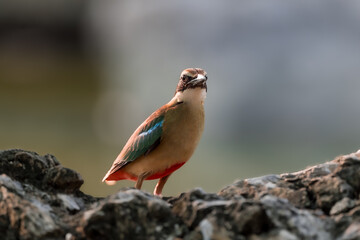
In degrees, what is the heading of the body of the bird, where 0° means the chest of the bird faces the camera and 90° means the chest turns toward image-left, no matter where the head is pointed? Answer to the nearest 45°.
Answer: approximately 315°
